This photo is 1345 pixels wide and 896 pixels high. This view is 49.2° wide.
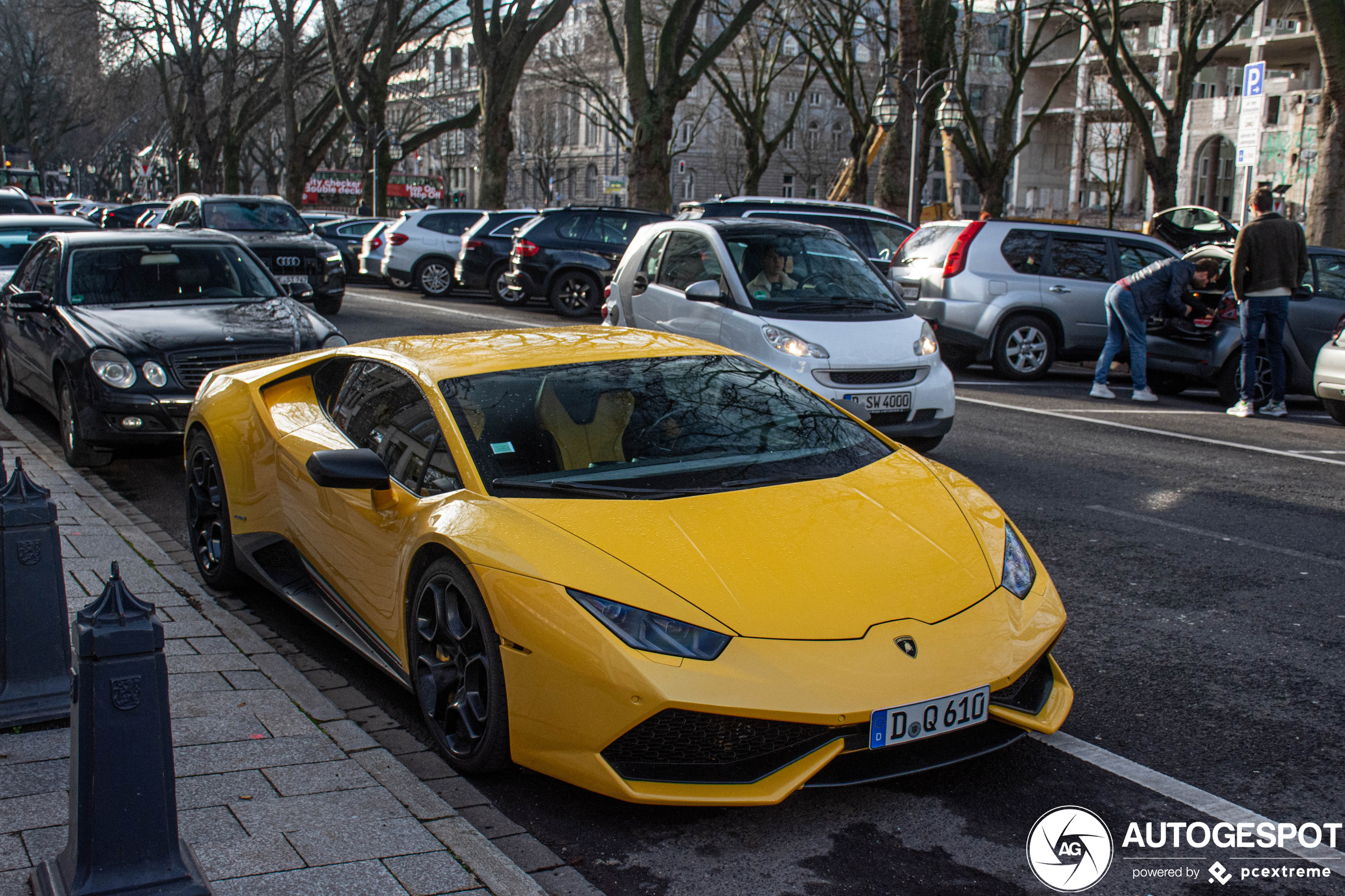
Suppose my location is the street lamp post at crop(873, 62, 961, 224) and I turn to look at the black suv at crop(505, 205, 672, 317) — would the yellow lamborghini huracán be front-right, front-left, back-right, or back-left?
front-left

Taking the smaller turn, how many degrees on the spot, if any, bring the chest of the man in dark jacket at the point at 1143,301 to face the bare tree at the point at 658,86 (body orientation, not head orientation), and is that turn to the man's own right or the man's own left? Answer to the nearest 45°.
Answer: approximately 135° to the man's own left

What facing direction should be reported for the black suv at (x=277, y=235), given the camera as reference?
facing the viewer and to the right of the viewer

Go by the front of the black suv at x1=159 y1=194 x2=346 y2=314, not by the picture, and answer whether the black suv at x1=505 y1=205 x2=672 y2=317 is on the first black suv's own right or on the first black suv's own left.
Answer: on the first black suv's own left

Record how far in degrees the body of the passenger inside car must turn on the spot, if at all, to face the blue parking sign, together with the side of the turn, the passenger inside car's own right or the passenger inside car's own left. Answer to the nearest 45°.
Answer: approximately 90° to the passenger inside car's own left

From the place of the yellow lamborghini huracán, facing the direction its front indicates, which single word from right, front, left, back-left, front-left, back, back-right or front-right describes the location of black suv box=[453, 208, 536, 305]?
back-left

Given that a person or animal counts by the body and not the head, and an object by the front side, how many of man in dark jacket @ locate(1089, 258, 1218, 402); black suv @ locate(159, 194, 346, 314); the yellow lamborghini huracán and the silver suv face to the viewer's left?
0

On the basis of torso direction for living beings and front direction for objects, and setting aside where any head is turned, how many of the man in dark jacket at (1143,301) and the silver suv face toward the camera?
0

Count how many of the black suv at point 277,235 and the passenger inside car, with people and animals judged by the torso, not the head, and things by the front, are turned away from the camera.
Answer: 0

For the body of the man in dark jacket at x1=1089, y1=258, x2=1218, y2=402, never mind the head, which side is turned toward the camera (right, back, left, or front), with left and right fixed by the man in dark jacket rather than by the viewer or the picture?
right

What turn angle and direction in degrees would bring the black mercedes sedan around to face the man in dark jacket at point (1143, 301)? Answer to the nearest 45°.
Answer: approximately 45° to its left

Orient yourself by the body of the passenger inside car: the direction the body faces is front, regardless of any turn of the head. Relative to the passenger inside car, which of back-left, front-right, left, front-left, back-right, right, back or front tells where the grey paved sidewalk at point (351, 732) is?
front-right

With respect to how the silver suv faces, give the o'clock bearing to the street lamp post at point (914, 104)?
The street lamp post is roughly at 10 o'clock from the silver suv.

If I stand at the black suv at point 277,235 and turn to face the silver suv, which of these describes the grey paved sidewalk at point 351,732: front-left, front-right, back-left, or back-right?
front-right

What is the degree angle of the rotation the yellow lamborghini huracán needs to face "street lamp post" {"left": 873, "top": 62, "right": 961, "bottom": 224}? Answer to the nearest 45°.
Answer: approximately 135° to its left
